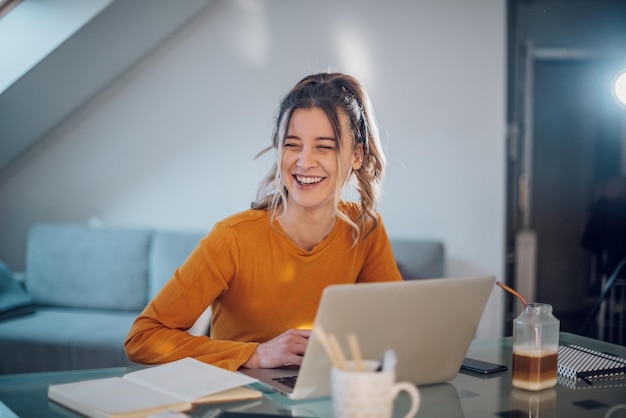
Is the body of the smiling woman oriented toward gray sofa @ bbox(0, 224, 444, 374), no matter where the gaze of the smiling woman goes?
no

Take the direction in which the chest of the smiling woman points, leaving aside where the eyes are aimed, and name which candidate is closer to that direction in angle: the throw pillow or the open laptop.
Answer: the open laptop

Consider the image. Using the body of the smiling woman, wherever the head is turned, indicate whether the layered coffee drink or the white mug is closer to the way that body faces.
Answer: the white mug

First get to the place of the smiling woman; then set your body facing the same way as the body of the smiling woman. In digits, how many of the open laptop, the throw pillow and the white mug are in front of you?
2

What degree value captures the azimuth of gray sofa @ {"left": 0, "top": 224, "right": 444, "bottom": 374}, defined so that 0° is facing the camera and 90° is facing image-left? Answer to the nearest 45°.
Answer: approximately 0°

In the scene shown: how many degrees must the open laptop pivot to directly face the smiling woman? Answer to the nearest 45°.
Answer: approximately 45° to its right

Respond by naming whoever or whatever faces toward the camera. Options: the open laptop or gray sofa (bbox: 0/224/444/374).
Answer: the gray sofa

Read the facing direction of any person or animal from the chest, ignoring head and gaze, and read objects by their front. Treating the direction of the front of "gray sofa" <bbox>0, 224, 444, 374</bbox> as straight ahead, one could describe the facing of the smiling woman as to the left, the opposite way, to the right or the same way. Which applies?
the same way

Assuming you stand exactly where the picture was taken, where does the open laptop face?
facing away from the viewer and to the left of the viewer

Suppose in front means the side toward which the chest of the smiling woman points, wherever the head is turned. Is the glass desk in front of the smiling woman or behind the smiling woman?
in front

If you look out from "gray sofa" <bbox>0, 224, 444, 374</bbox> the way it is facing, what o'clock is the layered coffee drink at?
The layered coffee drink is roughly at 11 o'clock from the gray sofa.

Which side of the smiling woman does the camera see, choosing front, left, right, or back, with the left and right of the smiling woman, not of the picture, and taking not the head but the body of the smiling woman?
front

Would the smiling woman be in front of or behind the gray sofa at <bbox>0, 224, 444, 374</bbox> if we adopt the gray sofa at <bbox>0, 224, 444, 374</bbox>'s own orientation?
in front
